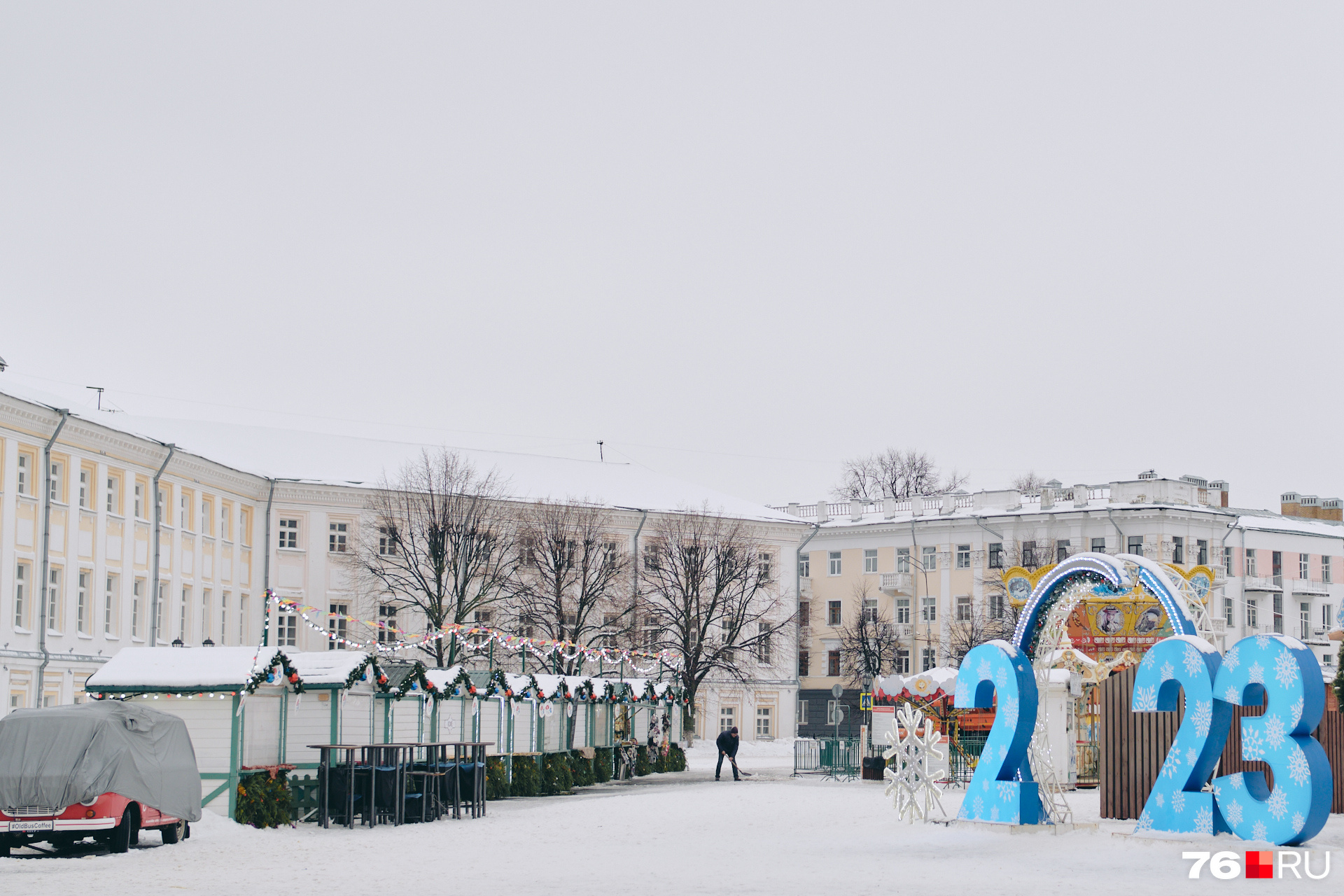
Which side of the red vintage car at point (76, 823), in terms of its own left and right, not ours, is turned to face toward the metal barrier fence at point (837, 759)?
back

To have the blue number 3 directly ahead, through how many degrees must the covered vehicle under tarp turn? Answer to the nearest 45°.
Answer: approximately 90° to its left

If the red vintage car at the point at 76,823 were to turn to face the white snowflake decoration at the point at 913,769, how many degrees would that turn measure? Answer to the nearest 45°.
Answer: approximately 135° to its left

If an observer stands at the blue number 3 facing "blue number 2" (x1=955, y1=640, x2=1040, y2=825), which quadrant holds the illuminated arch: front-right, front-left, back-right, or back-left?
front-right

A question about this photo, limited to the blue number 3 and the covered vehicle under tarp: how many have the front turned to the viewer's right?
0

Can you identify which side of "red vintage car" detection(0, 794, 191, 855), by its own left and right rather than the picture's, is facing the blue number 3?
left

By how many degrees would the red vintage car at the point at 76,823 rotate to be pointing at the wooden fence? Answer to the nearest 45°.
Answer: approximately 135° to its left

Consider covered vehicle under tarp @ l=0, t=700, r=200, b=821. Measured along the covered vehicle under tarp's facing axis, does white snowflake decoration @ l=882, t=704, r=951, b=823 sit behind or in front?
behind

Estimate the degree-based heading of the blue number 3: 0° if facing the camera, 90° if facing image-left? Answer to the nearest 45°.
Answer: approximately 45°

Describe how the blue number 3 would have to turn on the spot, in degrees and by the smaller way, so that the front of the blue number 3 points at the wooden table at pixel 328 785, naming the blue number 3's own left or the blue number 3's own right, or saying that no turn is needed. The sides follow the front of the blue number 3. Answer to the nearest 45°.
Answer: approximately 45° to the blue number 3's own right

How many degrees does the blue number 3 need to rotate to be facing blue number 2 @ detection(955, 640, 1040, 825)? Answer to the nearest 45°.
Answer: approximately 90° to its right

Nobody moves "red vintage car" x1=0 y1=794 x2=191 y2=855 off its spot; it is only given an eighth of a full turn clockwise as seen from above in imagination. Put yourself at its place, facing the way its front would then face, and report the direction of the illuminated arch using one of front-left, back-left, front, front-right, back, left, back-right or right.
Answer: back

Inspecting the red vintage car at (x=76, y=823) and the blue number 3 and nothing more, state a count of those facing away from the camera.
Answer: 0

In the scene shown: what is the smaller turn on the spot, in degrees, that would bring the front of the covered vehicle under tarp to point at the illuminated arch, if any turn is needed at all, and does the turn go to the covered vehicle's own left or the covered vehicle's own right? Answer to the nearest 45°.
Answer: approximately 135° to the covered vehicle's own left

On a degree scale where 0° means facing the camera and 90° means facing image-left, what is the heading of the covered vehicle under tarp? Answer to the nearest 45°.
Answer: approximately 45°
